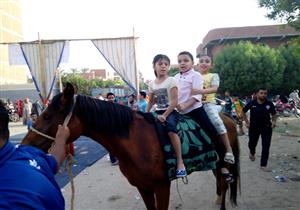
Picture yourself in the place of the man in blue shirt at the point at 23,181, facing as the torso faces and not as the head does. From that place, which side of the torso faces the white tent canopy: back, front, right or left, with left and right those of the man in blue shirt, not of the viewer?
front

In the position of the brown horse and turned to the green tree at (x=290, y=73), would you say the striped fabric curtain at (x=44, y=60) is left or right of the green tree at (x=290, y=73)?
left

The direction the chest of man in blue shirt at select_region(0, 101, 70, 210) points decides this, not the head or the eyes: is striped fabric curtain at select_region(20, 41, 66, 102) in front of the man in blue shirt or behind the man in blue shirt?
in front

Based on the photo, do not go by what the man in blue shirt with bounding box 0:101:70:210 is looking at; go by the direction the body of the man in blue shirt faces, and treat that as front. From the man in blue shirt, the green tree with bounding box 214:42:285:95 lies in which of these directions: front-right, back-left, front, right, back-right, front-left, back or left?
front-right

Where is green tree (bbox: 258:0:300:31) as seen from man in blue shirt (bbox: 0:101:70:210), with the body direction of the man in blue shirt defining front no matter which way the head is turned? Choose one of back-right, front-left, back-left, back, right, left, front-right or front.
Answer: front-right

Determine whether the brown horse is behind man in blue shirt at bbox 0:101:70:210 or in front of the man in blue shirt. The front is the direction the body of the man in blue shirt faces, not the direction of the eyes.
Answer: in front

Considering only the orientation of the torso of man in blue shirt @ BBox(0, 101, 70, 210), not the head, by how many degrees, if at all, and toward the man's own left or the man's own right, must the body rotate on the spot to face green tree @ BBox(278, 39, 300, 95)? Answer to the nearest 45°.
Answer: approximately 45° to the man's own right

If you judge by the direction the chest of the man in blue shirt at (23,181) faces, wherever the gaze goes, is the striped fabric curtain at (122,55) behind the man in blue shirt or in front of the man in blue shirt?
in front

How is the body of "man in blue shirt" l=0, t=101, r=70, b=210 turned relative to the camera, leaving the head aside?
away from the camera
